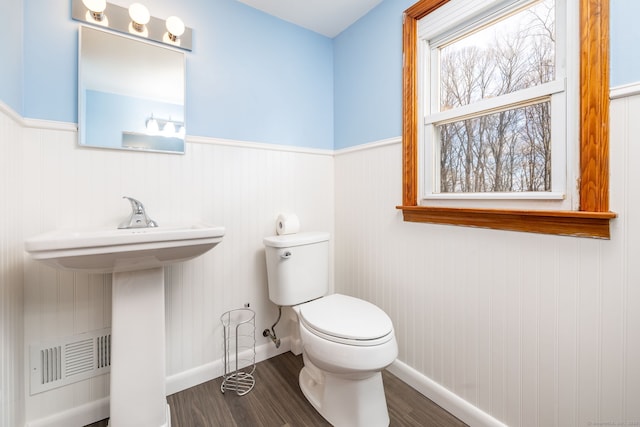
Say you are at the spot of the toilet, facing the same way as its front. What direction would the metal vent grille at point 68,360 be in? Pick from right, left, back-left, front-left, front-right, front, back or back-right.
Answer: back-right

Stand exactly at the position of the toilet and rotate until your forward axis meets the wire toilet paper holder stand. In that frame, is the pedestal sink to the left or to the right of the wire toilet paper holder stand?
left

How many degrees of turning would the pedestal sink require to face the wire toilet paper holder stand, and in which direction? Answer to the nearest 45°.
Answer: approximately 135° to its left

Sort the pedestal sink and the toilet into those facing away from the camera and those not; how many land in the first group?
0

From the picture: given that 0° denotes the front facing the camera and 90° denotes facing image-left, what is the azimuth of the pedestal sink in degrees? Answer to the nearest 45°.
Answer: approximately 0°
